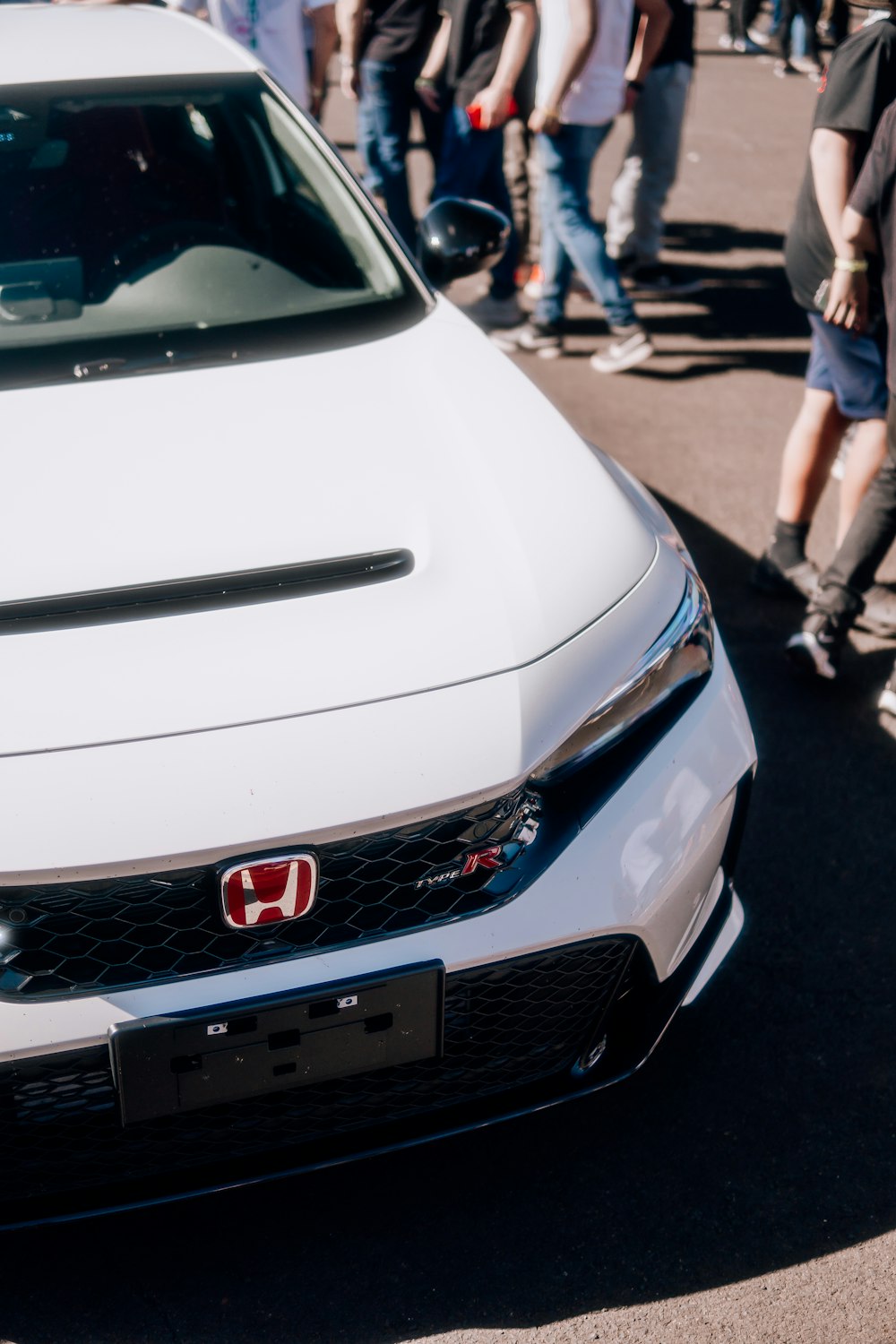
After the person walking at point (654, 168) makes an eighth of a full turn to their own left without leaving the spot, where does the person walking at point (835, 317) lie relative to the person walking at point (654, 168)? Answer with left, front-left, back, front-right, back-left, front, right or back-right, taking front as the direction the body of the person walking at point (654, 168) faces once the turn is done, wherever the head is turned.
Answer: back-right

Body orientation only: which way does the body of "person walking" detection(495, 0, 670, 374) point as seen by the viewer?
to the viewer's left

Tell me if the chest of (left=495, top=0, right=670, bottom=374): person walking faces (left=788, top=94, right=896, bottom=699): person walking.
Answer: no

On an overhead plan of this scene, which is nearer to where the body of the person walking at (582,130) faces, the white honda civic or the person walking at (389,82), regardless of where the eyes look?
the person walking

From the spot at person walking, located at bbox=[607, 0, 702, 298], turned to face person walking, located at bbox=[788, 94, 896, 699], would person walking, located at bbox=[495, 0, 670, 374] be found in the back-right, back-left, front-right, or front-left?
front-right
